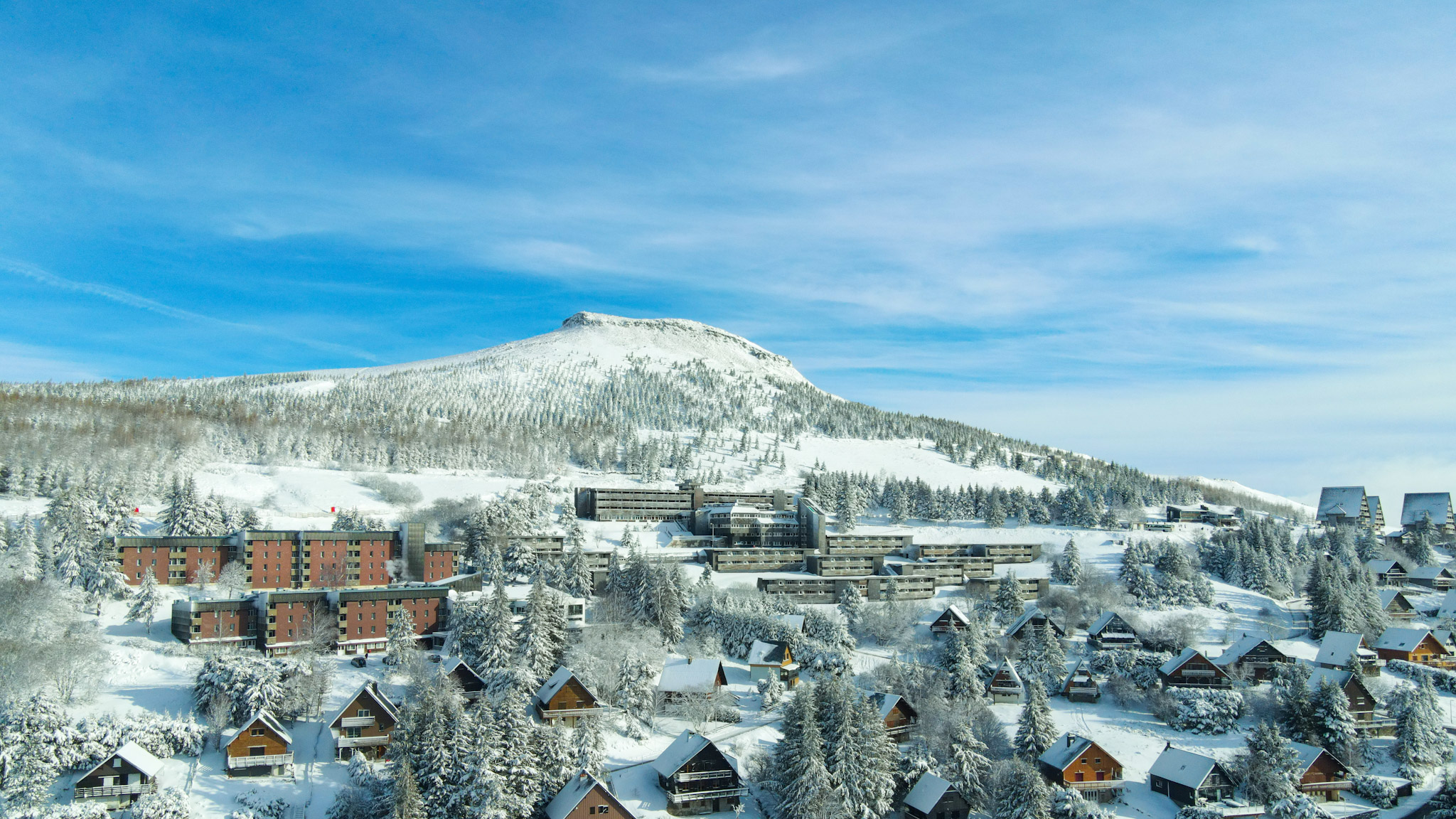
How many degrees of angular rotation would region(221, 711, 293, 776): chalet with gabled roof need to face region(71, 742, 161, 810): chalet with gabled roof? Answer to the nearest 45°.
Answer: approximately 90° to its right

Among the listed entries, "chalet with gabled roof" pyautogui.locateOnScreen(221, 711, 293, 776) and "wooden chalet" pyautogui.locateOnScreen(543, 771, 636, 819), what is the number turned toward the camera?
2

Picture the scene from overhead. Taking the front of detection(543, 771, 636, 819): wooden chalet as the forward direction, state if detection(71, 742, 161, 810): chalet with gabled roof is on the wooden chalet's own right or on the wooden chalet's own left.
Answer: on the wooden chalet's own right

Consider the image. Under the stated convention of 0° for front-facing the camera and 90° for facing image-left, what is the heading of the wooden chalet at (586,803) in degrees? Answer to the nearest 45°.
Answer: approximately 0°

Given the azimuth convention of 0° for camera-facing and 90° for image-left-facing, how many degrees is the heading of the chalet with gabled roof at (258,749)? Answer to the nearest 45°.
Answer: approximately 0°

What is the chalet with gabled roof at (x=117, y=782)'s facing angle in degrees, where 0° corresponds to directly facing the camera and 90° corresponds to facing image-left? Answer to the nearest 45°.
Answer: approximately 45°

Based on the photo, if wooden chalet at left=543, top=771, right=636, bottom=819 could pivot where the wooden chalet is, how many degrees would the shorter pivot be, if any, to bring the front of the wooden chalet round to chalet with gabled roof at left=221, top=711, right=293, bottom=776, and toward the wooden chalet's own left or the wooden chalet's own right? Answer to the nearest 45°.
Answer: approximately 90° to the wooden chalet's own right

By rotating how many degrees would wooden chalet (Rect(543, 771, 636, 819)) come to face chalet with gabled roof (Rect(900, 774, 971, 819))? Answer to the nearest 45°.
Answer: approximately 90° to its left

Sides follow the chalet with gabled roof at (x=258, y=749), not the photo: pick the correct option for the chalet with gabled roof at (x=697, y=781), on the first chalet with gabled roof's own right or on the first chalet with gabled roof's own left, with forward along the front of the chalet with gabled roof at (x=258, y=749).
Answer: on the first chalet with gabled roof's own left
